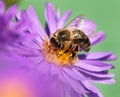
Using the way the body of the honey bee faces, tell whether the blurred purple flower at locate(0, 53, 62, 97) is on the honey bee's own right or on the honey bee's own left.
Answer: on the honey bee's own left

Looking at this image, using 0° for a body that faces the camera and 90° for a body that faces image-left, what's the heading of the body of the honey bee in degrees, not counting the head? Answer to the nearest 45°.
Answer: approximately 90°
